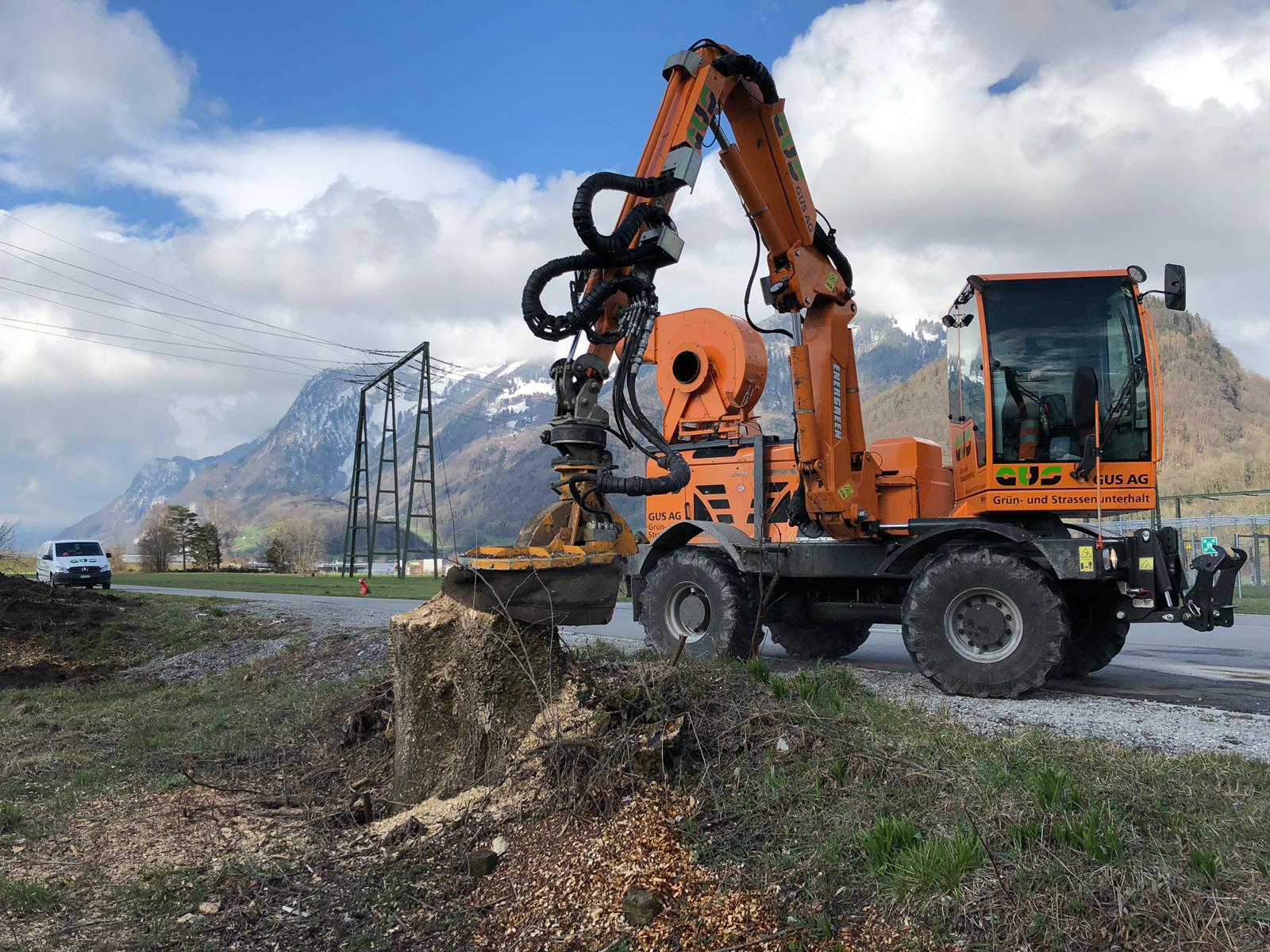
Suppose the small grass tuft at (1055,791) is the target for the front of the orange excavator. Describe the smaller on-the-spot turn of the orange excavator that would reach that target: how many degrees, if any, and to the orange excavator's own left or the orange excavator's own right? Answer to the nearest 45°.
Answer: approximately 45° to the orange excavator's own right

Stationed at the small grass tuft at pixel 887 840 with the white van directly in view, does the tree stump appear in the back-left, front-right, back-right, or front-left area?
front-left

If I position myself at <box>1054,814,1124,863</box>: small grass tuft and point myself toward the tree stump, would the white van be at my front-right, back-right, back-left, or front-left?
front-right

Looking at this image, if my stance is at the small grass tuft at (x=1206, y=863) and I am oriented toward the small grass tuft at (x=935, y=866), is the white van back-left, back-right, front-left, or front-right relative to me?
front-right

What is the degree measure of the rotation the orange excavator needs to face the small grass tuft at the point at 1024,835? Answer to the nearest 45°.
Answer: approximately 45° to its right

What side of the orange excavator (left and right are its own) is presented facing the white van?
back
